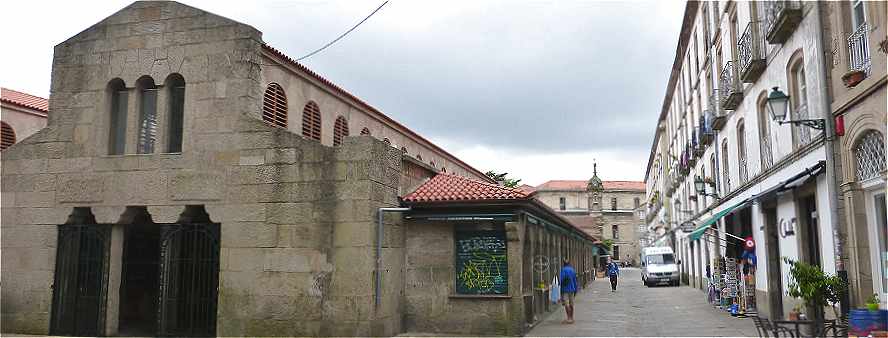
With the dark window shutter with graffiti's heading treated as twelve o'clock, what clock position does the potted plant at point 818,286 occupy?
The potted plant is roughly at 10 o'clock from the dark window shutter with graffiti.

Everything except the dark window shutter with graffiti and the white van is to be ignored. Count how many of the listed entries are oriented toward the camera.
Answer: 2

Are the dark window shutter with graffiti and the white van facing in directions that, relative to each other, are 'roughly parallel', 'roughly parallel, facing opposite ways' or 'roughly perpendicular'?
roughly parallel

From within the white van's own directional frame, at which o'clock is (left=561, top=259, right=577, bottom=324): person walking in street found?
The person walking in street is roughly at 12 o'clock from the white van.

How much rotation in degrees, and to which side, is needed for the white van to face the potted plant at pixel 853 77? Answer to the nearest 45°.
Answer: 0° — it already faces it

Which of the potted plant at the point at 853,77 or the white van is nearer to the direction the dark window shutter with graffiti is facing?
the potted plant

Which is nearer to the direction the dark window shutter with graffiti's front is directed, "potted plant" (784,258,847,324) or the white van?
the potted plant

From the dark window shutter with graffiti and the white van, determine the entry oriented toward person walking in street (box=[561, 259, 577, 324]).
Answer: the white van

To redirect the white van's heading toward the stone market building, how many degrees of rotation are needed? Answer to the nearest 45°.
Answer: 0° — it already faces it

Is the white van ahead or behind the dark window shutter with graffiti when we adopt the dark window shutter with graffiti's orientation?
behind

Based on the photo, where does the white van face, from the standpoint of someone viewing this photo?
facing the viewer

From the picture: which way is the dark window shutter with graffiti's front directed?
toward the camera

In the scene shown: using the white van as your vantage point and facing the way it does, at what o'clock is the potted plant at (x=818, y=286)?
The potted plant is roughly at 12 o'clock from the white van.
